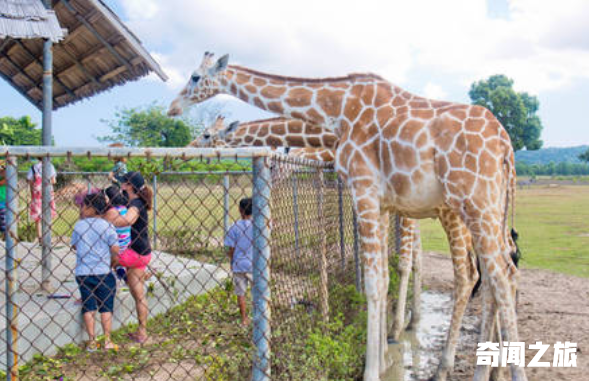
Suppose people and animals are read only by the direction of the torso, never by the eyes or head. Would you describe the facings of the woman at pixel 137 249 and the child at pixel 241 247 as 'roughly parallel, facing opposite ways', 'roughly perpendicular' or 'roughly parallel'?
roughly perpendicular

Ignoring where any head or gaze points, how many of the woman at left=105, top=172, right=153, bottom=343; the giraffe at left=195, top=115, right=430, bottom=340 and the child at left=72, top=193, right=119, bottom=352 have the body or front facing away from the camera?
1

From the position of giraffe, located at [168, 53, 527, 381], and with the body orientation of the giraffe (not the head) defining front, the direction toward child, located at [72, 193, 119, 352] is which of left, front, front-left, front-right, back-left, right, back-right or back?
front

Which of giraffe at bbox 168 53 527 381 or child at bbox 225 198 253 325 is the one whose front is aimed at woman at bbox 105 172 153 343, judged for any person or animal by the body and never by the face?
the giraffe

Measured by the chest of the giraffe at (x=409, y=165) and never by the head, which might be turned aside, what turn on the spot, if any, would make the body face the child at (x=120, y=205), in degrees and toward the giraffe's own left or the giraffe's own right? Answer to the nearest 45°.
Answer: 0° — it already faces them

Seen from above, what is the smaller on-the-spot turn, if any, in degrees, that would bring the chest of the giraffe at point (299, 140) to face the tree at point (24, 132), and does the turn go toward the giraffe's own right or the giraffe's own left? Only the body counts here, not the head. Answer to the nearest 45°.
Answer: approximately 45° to the giraffe's own right

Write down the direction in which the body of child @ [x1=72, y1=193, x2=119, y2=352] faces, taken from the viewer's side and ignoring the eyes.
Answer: away from the camera

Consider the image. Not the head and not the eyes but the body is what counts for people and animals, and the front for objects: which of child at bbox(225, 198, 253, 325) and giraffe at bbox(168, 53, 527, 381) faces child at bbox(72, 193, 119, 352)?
the giraffe

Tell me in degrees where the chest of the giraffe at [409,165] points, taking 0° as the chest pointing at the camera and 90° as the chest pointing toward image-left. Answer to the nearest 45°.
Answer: approximately 90°

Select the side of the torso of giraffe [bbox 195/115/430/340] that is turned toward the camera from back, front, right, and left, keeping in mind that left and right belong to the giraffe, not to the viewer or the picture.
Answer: left

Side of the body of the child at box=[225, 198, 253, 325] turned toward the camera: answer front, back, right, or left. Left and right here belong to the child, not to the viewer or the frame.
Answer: back

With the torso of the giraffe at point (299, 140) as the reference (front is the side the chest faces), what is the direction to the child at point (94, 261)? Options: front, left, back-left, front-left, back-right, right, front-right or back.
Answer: front-left
